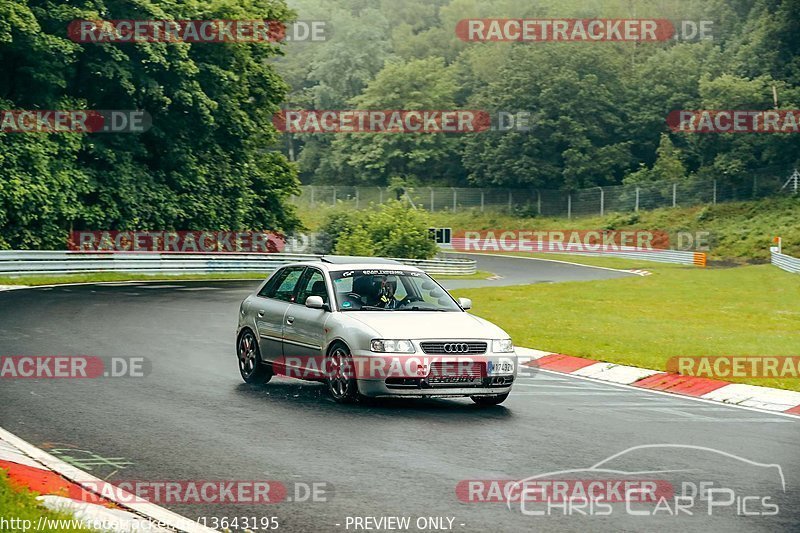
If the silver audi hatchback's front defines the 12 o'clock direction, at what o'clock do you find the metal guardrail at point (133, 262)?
The metal guardrail is roughly at 7 o'clock from the silver audi hatchback.

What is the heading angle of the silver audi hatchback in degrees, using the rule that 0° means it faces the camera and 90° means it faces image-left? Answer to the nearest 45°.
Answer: approximately 315°
